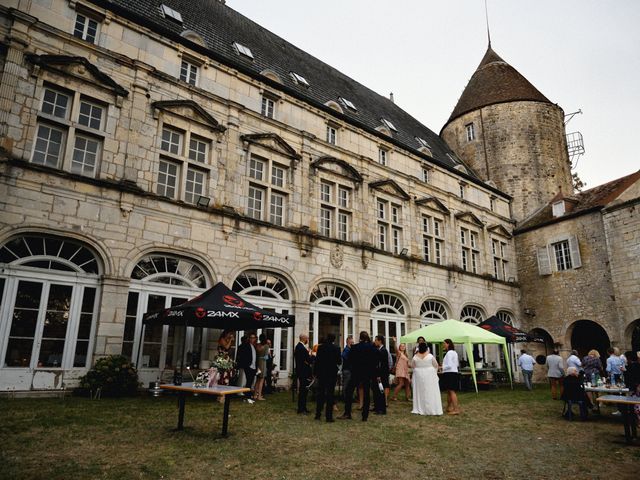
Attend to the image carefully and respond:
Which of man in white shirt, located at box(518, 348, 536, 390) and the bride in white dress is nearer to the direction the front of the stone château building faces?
the bride in white dress

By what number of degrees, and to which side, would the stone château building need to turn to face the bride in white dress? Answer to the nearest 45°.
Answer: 0° — it already faces them

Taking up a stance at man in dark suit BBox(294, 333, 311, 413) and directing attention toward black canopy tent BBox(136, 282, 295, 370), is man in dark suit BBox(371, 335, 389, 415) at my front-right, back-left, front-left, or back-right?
back-right

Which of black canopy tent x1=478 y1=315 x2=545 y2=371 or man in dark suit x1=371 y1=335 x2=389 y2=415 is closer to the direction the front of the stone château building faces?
the man in dark suit

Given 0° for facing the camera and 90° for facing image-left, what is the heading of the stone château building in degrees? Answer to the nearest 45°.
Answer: approximately 315°

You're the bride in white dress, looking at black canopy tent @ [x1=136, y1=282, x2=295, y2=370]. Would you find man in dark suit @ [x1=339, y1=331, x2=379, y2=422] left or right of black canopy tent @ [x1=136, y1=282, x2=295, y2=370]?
left

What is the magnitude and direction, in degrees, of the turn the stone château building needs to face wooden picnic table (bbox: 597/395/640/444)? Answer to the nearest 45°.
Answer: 0° — it already faces it

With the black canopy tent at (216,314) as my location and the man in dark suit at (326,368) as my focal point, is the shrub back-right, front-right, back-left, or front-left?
back-right

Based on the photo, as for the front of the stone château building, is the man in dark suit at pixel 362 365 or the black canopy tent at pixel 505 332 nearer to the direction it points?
the man in dark suit

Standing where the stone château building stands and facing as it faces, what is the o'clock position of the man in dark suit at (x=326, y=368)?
The man in dark suit is roughly at 12 o'clock from the stone château building.

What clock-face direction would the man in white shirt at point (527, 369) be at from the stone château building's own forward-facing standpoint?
The man in white shirt is roughly at 10 o'clock from the stone château building.
